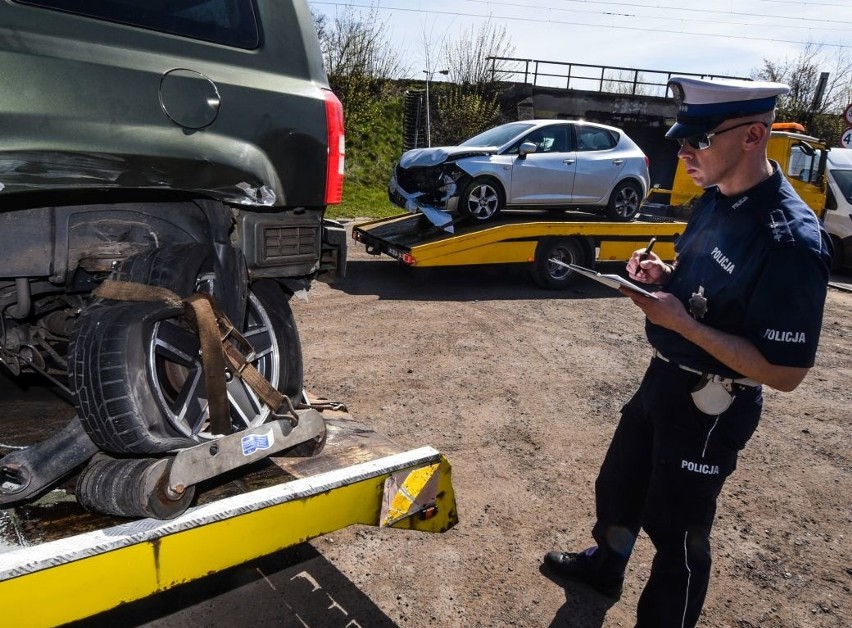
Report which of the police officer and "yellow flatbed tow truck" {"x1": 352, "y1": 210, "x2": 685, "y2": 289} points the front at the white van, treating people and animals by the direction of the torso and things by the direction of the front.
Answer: the yellow flatbed tow truck

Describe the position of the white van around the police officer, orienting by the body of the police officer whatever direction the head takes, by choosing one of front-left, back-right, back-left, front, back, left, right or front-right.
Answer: back-right

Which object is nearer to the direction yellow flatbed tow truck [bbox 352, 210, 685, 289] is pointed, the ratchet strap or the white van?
the white van

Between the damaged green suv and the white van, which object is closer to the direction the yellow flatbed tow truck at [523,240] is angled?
the white van

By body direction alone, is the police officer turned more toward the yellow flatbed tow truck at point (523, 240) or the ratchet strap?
the ratchet strap

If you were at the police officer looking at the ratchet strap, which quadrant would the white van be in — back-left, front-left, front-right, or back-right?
back-right

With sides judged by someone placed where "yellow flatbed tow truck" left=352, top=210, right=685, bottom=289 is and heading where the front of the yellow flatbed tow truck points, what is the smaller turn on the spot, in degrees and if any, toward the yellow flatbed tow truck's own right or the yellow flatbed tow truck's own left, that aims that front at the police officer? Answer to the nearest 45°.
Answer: approximately 135° to the yellow flatbed tow truck's own right

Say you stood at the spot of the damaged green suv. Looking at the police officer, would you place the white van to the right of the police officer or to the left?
left

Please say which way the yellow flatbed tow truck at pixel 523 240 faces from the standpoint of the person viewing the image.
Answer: facing away from the viewer and to the right of the viewer

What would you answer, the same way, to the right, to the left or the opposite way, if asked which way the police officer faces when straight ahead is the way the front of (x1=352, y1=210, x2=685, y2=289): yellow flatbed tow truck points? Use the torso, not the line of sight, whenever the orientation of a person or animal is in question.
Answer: the opposite way

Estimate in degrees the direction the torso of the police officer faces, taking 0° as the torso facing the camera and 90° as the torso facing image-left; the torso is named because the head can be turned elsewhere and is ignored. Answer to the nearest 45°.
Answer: approximately 45°

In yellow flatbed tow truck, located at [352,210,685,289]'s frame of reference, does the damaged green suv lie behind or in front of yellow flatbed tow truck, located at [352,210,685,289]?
behind

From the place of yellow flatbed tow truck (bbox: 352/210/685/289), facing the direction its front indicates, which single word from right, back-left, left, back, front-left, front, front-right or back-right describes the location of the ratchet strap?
back-right

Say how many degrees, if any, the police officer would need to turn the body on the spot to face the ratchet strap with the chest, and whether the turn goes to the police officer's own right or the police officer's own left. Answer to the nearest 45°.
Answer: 0° — they already face it

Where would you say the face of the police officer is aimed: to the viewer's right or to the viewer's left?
to the viewer's left
